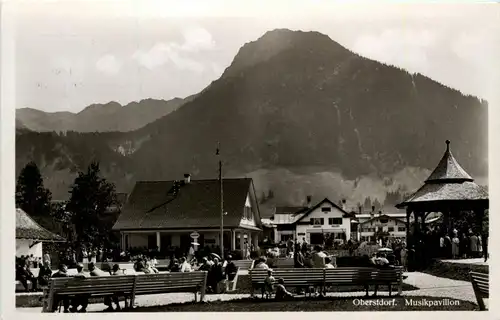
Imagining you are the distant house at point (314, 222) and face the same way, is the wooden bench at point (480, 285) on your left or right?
on your left

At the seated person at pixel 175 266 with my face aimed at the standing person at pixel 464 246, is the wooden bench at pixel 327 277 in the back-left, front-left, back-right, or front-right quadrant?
front-right

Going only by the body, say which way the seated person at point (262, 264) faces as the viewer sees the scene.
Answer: away from the camera

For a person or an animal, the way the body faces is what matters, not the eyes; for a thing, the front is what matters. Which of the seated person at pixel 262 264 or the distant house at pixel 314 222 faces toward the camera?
the distant house

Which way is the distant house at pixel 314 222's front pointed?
toward the camera
